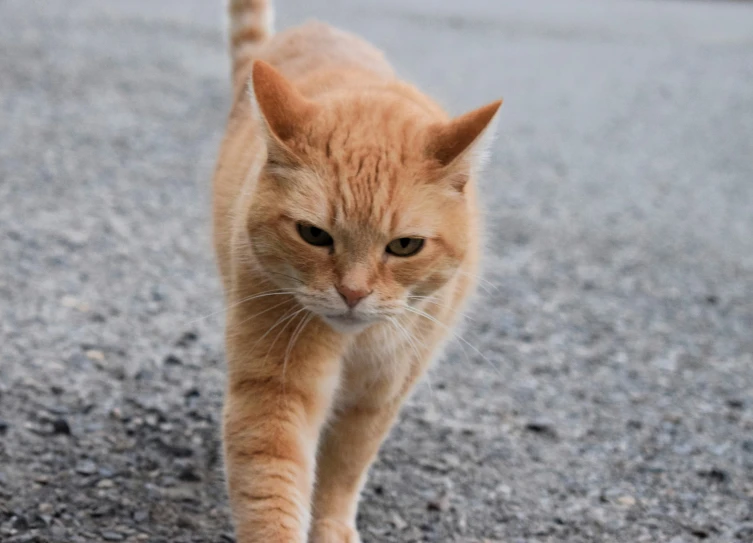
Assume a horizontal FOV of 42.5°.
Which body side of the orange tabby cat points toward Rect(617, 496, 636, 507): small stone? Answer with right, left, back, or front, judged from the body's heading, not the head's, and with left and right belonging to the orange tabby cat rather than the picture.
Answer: left

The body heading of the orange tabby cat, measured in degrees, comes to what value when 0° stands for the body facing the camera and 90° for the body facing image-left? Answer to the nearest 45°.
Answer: approximately 0°

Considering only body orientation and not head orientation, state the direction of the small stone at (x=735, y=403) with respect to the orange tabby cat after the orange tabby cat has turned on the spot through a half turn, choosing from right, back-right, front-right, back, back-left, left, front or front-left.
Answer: front-right

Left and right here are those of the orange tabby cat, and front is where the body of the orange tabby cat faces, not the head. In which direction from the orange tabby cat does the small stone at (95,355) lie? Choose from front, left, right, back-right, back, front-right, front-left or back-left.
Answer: back-right

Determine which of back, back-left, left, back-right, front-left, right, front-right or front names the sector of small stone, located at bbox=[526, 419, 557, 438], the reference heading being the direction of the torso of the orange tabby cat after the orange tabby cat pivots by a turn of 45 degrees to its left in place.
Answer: left

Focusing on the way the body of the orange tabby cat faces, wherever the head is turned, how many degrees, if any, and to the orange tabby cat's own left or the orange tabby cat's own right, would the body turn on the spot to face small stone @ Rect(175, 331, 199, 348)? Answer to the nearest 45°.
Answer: approximately 135° to the orange tabby cat's own right
